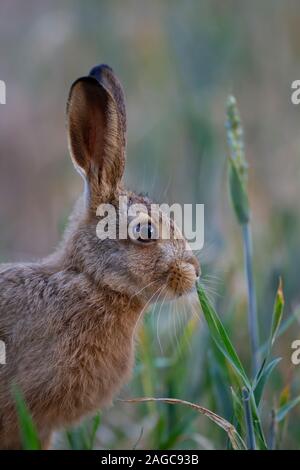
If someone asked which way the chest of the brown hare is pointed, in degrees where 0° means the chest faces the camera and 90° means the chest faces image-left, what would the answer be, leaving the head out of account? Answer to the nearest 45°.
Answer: approximately 270°

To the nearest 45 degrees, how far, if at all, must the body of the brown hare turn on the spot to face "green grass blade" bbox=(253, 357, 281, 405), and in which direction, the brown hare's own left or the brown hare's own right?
approximately 45° to the brown hare's own right

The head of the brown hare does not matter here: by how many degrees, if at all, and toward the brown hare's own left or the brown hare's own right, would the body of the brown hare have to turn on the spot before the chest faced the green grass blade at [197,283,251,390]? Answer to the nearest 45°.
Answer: approximately 45° to the brown hare's own right
